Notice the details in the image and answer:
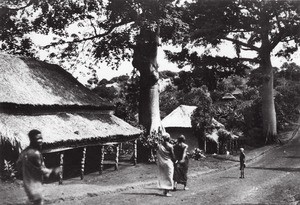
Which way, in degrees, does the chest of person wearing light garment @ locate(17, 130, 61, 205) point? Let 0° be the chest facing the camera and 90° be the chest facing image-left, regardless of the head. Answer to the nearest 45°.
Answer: approximately 270°

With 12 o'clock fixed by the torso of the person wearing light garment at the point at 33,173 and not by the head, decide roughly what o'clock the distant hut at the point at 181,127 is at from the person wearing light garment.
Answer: The distant hut is roughly at 10 o'clock from the person wearing light garment.

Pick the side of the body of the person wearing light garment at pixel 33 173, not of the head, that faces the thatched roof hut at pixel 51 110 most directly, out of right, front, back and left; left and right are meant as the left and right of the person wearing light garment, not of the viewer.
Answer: left

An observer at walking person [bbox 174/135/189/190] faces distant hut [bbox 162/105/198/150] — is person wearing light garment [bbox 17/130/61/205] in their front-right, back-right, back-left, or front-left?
back-left

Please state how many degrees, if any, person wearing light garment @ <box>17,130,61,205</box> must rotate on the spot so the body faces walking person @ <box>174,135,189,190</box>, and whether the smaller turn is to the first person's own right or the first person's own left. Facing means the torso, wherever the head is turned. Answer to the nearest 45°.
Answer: approximately 45° to the first person's own left

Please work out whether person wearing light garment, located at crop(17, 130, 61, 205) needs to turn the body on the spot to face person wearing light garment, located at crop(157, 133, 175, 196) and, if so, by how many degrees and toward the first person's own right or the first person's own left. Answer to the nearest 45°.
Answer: approximately 45° to the first person's own left
